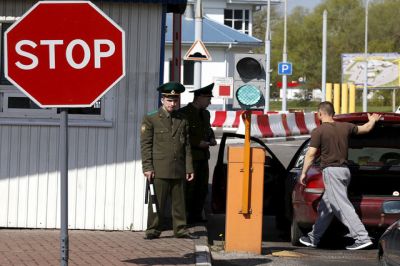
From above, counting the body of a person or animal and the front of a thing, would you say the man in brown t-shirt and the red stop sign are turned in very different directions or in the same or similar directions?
very different directions

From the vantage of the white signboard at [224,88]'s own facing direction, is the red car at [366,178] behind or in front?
in front

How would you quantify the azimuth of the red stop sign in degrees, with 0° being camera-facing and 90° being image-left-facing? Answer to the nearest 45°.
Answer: approximately 0°

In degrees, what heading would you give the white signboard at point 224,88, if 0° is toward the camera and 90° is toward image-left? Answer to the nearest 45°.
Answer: approximately 0°

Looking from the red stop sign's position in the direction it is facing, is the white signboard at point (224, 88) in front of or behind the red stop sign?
behind

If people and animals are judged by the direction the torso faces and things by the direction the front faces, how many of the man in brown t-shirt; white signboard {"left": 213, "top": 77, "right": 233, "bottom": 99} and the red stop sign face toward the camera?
2
